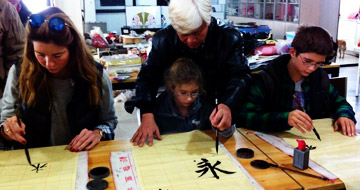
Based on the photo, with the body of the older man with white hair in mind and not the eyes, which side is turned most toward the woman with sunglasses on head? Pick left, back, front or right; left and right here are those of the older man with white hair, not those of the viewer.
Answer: right

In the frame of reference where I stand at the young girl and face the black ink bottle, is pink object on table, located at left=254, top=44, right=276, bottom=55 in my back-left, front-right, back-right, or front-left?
back-left

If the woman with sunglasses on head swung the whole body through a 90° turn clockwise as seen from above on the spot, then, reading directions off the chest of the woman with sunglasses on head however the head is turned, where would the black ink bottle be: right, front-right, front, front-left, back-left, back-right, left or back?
back-left

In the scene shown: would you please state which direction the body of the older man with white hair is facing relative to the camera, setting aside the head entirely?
toward the camera

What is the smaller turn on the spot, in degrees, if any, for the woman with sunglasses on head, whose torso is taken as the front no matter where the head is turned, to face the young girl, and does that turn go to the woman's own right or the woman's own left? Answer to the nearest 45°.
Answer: approximately 90° to the woman's own left

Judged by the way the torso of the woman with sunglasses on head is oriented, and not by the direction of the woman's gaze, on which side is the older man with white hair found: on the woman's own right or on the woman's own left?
on the woman's own left

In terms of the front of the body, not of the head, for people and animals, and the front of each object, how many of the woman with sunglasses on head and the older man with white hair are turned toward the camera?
2

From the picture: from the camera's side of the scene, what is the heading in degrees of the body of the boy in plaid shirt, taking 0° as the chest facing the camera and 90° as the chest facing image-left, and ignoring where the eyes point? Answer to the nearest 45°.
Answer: approximately 315°

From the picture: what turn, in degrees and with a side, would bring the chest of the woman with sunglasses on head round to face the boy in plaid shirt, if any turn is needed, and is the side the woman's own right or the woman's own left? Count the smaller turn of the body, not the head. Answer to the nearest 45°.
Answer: approximately 90° to the woman's own left

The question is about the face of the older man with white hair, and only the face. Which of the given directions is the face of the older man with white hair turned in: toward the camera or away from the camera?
toward the camera

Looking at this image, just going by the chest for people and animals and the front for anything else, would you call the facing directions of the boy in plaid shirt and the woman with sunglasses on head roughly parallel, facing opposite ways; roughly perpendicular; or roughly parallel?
roughly parallel
